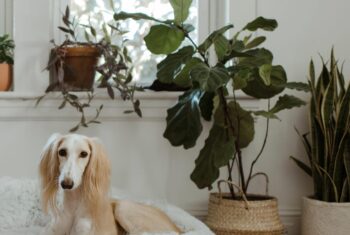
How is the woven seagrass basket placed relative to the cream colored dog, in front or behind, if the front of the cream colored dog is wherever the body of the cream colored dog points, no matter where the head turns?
behind

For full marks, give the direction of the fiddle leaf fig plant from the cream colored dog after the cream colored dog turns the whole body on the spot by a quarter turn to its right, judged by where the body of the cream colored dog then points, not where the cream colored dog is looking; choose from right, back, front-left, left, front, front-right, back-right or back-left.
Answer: right

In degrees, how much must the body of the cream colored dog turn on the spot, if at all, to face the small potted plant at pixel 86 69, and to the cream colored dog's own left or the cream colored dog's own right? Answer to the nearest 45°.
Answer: approximately 135° to the cream colored dog's own right

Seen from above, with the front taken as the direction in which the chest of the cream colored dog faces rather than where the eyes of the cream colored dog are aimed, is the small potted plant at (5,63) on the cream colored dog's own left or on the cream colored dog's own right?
on the cream colored dog's own right

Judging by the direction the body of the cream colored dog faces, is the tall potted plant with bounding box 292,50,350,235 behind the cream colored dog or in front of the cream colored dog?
behind

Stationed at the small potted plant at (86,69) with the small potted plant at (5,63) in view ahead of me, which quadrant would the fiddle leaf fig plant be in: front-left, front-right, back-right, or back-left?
back-left

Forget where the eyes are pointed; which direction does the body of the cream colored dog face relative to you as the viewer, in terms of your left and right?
facing the viewer and to the left of the viewer
